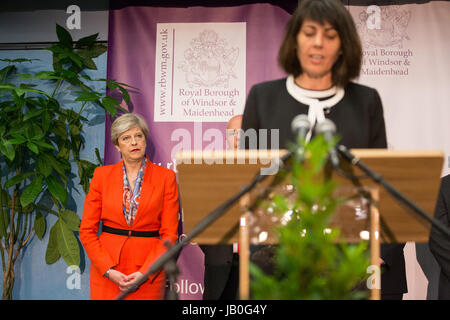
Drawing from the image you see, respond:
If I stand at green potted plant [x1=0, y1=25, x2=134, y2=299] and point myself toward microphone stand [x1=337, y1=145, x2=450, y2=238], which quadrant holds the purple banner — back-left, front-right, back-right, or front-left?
front-left

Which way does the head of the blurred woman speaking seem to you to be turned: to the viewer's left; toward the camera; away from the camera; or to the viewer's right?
toward the camera

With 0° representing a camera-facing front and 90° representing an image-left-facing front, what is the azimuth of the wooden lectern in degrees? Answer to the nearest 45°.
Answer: approximately 0°

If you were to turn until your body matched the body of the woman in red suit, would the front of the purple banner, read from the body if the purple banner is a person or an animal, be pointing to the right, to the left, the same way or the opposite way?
the same way

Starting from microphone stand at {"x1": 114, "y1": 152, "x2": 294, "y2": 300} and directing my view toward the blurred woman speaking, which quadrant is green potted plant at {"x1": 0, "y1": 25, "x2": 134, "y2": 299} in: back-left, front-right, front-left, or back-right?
front-left

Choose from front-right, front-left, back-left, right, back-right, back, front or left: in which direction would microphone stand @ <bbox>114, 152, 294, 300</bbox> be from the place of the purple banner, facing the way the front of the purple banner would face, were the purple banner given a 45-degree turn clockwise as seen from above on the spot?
front-left

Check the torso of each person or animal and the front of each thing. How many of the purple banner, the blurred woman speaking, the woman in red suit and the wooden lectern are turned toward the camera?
4

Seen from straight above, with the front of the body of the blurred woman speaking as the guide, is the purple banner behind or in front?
behind

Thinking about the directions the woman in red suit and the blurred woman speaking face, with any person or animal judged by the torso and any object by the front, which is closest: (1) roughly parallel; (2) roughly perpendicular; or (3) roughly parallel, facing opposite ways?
roughly parallel

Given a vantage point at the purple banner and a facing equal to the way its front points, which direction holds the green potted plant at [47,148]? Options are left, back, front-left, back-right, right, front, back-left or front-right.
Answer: right

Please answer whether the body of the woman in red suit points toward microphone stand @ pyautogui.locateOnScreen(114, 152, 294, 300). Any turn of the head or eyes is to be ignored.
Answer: yes

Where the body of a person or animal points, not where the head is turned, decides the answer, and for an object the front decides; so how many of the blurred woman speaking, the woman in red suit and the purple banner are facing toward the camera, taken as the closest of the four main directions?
3

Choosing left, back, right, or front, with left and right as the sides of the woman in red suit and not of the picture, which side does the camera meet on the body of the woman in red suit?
front
